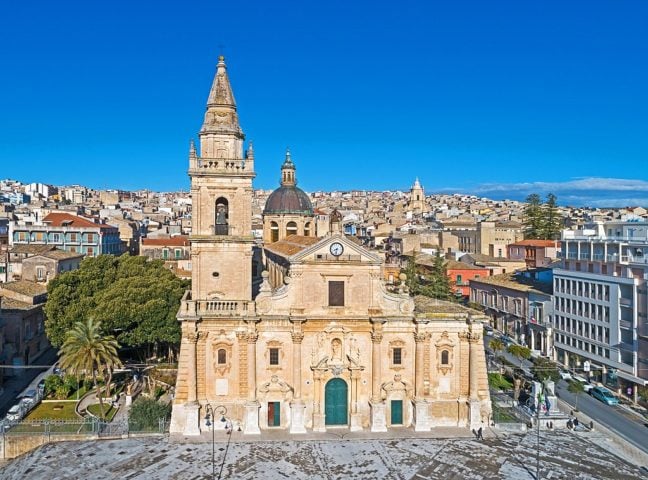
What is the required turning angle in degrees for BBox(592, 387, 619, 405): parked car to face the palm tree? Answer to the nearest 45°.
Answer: approximately 90° to its right

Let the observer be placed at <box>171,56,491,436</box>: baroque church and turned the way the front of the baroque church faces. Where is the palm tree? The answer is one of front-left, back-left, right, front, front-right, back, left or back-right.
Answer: right

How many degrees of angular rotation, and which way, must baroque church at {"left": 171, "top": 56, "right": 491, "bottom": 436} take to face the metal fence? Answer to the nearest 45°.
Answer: approximately 90° to its right

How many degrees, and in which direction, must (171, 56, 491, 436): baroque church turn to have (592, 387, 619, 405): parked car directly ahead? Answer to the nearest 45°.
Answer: approximately 90° to its left

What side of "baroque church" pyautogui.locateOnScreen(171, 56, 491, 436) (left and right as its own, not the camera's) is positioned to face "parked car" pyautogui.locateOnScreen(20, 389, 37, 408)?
right

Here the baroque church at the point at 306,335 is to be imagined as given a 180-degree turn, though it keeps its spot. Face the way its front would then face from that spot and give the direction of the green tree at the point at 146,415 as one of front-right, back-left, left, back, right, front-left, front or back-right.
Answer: left

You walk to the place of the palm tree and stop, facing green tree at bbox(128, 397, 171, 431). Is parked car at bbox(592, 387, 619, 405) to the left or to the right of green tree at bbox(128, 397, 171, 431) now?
left

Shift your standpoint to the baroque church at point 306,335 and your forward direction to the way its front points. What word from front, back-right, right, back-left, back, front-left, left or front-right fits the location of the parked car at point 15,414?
right

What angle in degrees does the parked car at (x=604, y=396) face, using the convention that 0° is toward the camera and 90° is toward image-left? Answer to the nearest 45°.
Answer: approximately 315°

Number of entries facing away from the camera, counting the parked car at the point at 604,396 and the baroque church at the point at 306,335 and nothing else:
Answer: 0

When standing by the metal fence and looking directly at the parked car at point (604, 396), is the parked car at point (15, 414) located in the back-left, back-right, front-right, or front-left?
back-left

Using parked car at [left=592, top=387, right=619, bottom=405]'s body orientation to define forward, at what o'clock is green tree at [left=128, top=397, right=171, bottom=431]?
The green tree is roughly at 3 o'clock from the parked car.

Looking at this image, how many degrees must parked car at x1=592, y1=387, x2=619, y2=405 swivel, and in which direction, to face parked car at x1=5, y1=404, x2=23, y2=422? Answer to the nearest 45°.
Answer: approximately 90° to its right
